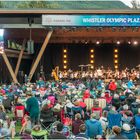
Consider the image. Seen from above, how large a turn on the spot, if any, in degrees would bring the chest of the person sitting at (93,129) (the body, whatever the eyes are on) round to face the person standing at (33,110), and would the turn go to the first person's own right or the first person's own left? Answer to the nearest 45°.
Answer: approximately 45° to the first person's own left

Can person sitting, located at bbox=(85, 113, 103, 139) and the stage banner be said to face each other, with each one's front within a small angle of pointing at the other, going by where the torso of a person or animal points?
yes

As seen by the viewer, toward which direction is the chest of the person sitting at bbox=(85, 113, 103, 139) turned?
away from the camera

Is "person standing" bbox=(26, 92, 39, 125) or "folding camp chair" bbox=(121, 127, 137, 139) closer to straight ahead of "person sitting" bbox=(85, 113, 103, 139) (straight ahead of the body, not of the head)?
the person standing

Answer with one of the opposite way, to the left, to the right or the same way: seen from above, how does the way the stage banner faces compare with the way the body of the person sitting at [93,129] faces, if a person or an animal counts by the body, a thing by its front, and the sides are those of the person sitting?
the opposite way

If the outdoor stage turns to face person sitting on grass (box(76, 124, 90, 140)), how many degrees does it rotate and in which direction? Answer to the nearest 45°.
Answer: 0° — it already faces them

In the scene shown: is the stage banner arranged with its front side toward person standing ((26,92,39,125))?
yes

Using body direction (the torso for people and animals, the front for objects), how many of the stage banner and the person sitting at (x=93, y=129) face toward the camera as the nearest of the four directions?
1

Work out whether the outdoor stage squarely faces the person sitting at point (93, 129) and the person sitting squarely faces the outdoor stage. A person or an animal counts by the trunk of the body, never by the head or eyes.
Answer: yes

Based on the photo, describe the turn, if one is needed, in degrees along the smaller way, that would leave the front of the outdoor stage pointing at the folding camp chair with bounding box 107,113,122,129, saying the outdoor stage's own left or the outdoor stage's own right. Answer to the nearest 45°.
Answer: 0° — it already faces it

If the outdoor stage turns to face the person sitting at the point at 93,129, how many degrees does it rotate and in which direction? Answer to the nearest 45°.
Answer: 0° — it already faces them
